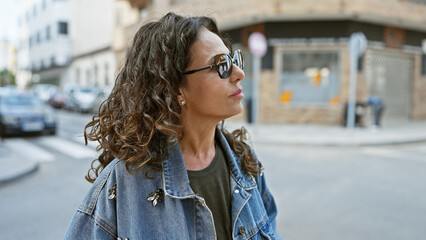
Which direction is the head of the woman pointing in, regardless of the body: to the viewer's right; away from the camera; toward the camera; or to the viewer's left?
to the viewer's right

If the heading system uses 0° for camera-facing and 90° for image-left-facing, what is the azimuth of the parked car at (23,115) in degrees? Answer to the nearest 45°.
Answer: approximately 315°

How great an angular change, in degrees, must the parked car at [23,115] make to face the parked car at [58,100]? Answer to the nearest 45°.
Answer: approximately 135° to its left

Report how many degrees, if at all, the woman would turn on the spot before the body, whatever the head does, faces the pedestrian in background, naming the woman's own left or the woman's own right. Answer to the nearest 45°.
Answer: approximately 90° to the woman's own left

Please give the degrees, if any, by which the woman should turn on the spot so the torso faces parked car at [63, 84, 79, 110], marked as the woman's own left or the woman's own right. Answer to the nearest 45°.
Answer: approximately 135° to the woman's own left

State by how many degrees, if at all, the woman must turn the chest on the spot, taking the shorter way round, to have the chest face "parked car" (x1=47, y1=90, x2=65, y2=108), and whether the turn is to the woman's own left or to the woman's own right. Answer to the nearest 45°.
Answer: approximately 135° to the woman's own left

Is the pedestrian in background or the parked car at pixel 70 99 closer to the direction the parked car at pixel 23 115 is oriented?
the pedestrian in background

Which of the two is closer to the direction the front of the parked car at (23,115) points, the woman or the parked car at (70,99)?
the woman

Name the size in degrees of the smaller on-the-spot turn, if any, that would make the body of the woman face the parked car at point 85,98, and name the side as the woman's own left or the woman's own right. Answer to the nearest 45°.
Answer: approximately 135° to the woman's own left
